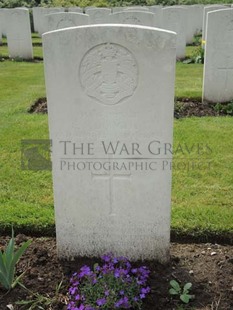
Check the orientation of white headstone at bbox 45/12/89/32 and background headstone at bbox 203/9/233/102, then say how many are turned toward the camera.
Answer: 2

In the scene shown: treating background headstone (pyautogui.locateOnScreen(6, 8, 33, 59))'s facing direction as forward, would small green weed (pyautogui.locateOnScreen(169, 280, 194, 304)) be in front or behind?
in front

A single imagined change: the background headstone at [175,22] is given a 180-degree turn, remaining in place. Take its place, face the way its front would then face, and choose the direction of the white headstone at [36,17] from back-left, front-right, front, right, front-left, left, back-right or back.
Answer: front-left

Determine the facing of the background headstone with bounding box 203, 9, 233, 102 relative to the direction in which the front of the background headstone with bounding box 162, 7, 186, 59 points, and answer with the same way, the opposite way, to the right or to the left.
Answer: the same way

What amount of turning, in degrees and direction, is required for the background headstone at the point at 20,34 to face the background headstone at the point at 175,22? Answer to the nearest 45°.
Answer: approximately 45° to its left

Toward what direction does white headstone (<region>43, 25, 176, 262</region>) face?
toward the camera

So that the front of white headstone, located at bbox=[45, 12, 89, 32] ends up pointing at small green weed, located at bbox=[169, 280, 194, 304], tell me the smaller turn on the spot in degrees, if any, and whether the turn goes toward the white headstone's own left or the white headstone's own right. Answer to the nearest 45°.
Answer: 0° — it already faces it

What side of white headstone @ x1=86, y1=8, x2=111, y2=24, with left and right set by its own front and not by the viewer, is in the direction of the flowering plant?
front

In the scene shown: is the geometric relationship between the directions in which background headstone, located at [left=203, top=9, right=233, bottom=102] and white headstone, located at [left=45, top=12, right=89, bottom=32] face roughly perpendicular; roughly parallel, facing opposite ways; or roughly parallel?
roughly parallel

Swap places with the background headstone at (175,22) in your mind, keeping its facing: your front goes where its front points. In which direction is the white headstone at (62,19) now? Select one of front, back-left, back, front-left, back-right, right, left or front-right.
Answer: right

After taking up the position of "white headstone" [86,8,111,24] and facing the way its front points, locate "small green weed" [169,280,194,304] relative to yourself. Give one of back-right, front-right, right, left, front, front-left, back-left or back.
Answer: front

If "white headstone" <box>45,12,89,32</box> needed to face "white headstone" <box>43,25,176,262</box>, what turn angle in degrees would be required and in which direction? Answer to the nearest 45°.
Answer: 0° — it already faces it

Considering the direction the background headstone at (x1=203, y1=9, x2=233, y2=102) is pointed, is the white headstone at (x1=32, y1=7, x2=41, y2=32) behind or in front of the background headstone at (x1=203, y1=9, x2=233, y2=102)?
behind

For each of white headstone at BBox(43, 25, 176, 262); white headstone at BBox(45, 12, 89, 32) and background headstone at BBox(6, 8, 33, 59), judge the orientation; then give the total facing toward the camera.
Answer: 3

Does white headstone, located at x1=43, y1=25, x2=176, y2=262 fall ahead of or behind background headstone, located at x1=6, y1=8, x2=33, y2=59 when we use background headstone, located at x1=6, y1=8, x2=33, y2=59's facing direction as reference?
ahead

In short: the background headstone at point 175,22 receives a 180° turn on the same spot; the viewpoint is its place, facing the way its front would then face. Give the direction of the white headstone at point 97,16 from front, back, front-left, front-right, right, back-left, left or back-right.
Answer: front-left

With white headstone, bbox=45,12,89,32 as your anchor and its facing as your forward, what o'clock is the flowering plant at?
The flowering plant is roughly at 12 o'clock from the white headstone.

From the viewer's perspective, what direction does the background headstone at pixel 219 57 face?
toward the camera

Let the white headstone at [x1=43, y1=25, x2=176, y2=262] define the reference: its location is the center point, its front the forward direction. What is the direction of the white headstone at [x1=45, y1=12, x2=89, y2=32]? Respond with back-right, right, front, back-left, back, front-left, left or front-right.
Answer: back

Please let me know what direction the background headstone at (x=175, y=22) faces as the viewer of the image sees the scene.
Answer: facing the viewer
